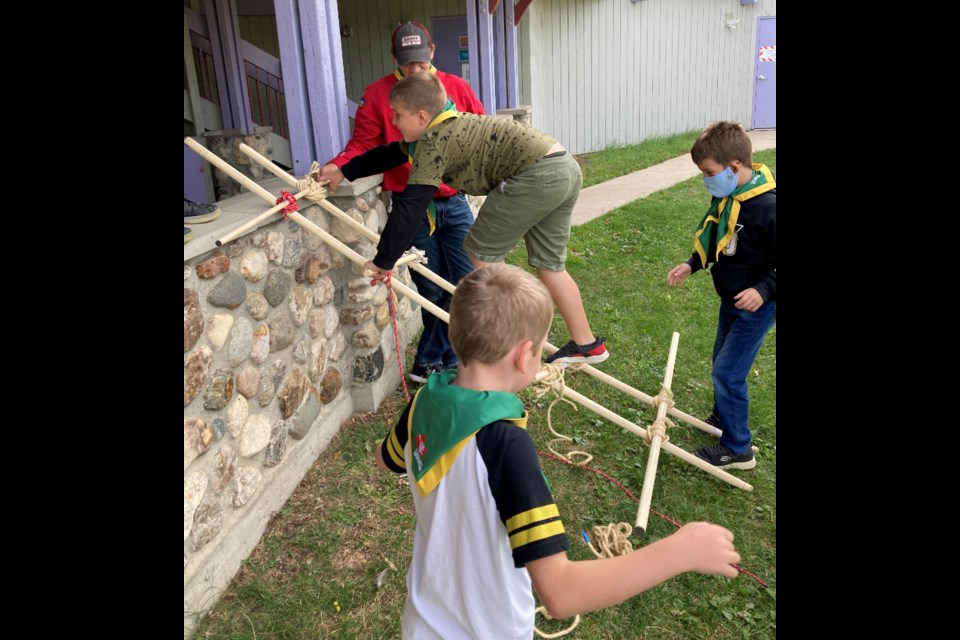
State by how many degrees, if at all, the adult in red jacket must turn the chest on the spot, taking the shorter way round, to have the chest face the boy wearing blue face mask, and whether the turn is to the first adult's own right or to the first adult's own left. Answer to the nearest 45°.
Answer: approximately 45° to the first adult's own left

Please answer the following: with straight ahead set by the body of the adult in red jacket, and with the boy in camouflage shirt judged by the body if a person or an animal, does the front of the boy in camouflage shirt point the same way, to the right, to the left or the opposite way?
to the right

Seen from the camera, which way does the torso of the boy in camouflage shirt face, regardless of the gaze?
to the viewer's left

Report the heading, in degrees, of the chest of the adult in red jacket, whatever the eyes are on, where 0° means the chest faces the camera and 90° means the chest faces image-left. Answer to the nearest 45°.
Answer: approximately 0°

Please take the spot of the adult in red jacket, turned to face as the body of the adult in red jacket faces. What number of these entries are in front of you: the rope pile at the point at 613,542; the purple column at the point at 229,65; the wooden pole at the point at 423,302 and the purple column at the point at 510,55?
2

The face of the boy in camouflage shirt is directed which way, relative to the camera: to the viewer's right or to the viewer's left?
to the viewer's left

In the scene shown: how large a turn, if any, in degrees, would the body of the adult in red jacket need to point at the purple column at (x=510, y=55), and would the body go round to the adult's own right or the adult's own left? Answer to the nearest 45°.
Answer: approximately 180°

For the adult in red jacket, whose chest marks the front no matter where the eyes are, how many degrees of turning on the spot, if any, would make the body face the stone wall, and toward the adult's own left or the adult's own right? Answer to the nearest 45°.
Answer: approximately 45° to the adult's own right

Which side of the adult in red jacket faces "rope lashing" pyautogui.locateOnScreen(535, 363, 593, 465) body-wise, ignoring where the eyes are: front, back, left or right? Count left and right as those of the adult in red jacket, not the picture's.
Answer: front

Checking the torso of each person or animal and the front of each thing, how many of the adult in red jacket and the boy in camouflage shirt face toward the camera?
1
